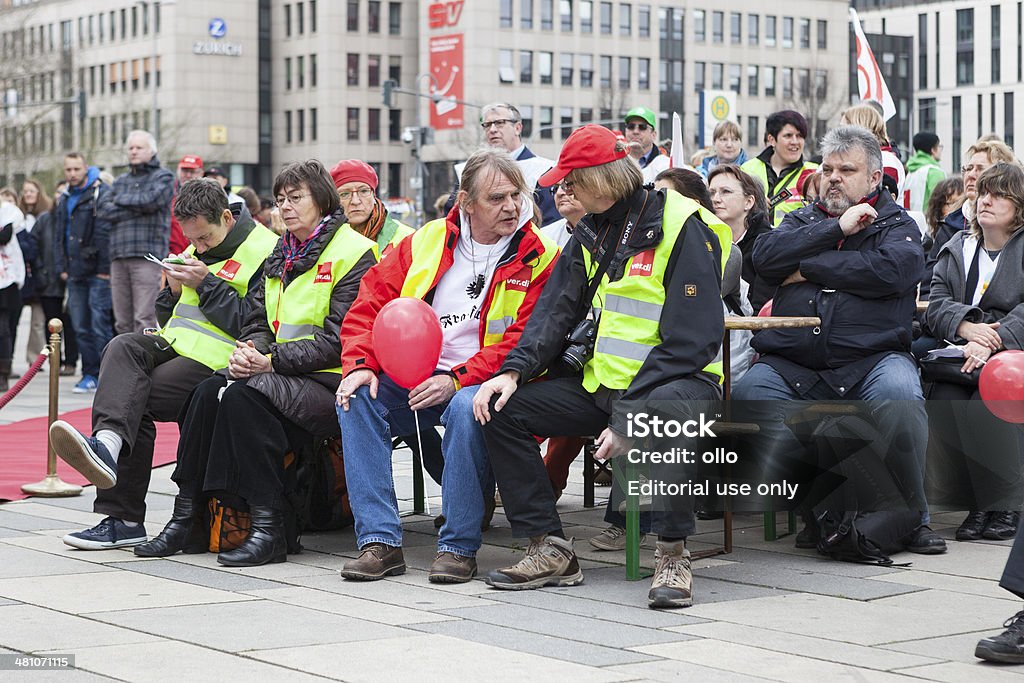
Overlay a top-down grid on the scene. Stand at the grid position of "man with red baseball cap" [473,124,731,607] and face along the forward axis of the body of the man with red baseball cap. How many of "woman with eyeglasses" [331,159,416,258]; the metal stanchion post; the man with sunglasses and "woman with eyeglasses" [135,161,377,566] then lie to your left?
0

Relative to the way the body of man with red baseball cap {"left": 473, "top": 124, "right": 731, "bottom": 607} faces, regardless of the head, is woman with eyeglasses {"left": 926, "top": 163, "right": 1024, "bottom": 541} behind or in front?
behind

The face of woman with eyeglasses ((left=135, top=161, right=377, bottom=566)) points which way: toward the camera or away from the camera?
toward the camera

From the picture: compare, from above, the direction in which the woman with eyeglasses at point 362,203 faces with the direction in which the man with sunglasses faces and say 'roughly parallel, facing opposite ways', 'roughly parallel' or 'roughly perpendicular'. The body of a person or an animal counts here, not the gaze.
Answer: roughly parallel

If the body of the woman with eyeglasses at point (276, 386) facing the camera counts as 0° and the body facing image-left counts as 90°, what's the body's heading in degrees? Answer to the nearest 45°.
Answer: approximately 45°

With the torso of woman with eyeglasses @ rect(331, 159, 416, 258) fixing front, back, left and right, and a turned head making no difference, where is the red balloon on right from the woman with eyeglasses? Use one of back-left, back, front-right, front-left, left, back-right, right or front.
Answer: left

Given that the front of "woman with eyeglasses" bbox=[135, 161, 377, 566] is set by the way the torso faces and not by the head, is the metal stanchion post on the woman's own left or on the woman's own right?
on the woman's own right

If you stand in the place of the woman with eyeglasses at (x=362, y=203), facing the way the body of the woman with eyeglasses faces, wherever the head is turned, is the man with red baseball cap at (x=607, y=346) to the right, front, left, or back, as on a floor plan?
left

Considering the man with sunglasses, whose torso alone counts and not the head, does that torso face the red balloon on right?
no

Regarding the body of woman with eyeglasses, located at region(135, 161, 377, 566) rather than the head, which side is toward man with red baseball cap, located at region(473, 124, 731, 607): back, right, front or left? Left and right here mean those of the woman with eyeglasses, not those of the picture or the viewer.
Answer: left

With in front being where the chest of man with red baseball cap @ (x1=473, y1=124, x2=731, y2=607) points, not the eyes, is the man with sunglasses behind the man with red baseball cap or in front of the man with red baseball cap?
behind

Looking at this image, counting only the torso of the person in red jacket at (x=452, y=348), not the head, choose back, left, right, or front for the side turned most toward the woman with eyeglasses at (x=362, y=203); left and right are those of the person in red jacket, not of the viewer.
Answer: back

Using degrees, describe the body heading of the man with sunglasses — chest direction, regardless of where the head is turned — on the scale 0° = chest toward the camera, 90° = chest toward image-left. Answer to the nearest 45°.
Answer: approximately 45°

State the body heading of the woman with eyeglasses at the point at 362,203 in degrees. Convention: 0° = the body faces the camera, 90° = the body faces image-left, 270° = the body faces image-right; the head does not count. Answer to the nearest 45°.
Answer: approximately 45°

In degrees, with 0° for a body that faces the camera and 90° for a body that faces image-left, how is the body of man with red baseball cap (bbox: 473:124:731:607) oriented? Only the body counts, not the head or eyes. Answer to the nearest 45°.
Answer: approximately 45°

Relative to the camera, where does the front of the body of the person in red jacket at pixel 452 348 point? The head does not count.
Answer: toward the camera

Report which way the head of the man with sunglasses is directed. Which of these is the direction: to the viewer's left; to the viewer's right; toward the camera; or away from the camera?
toward the camera
